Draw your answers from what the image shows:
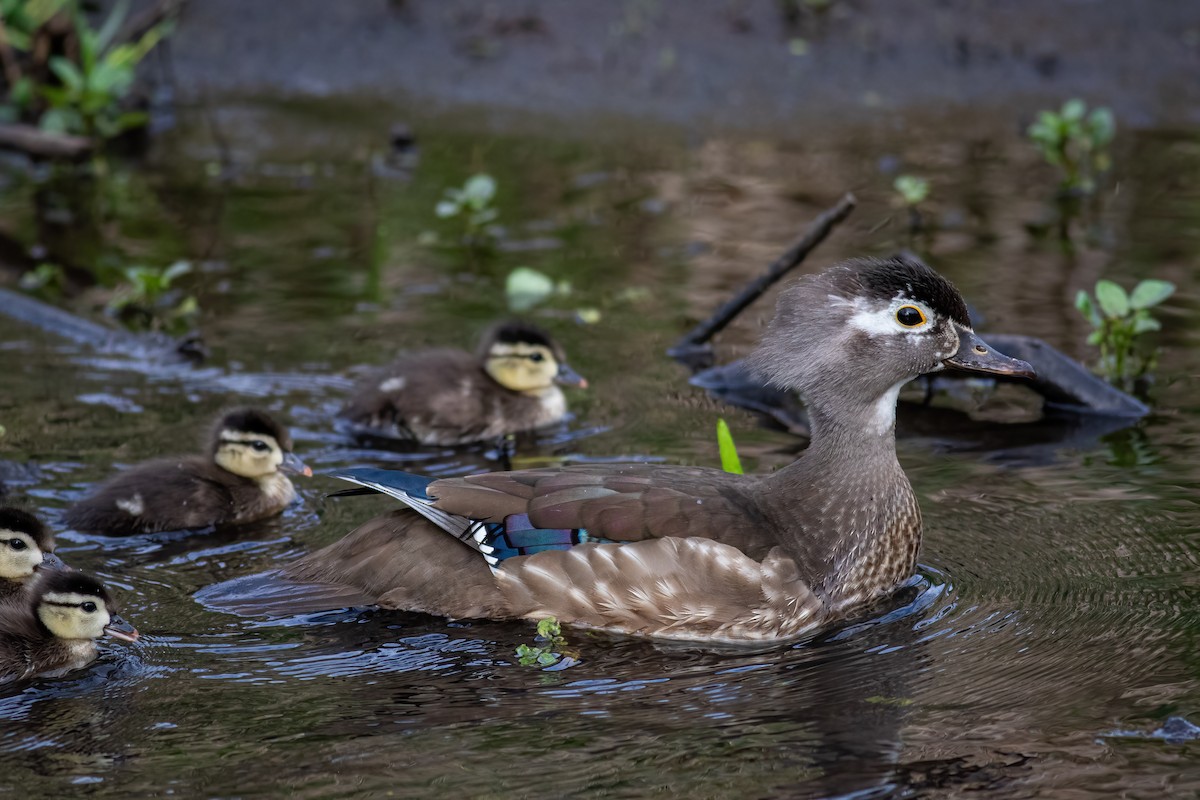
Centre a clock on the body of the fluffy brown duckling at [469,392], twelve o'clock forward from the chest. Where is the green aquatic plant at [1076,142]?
The green aquatic plant is roughly at 11 o'clock from the fluffy brown duckling.

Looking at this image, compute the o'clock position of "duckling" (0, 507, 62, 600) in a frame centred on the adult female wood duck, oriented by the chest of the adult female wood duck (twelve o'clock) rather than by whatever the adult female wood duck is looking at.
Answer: The duckling is roughly at 6 o'clock from the adult female wood duck.

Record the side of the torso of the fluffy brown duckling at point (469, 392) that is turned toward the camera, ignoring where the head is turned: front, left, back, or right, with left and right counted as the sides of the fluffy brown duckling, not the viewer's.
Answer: right

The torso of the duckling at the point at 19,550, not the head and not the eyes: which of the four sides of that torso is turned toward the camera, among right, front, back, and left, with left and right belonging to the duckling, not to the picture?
right

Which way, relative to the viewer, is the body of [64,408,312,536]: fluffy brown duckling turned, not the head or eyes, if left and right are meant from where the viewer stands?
facing to the right of the viewer

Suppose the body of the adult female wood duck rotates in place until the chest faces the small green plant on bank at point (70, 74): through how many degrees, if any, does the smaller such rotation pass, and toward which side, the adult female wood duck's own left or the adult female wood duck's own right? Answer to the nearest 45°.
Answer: approximately 135° to the adult female wood duck's own left

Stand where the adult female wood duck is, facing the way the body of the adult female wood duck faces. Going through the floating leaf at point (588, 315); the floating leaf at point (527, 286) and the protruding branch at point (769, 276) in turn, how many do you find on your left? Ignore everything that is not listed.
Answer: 3

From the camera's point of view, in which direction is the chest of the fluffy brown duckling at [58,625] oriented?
to the viewer's right

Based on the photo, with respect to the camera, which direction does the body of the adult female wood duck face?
to the viewer's right

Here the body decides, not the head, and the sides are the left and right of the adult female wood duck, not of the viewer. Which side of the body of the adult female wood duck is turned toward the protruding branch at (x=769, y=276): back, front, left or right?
left

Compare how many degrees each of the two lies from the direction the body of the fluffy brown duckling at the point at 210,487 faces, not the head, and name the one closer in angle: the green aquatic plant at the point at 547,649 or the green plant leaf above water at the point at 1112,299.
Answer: the green plant leaf above water
